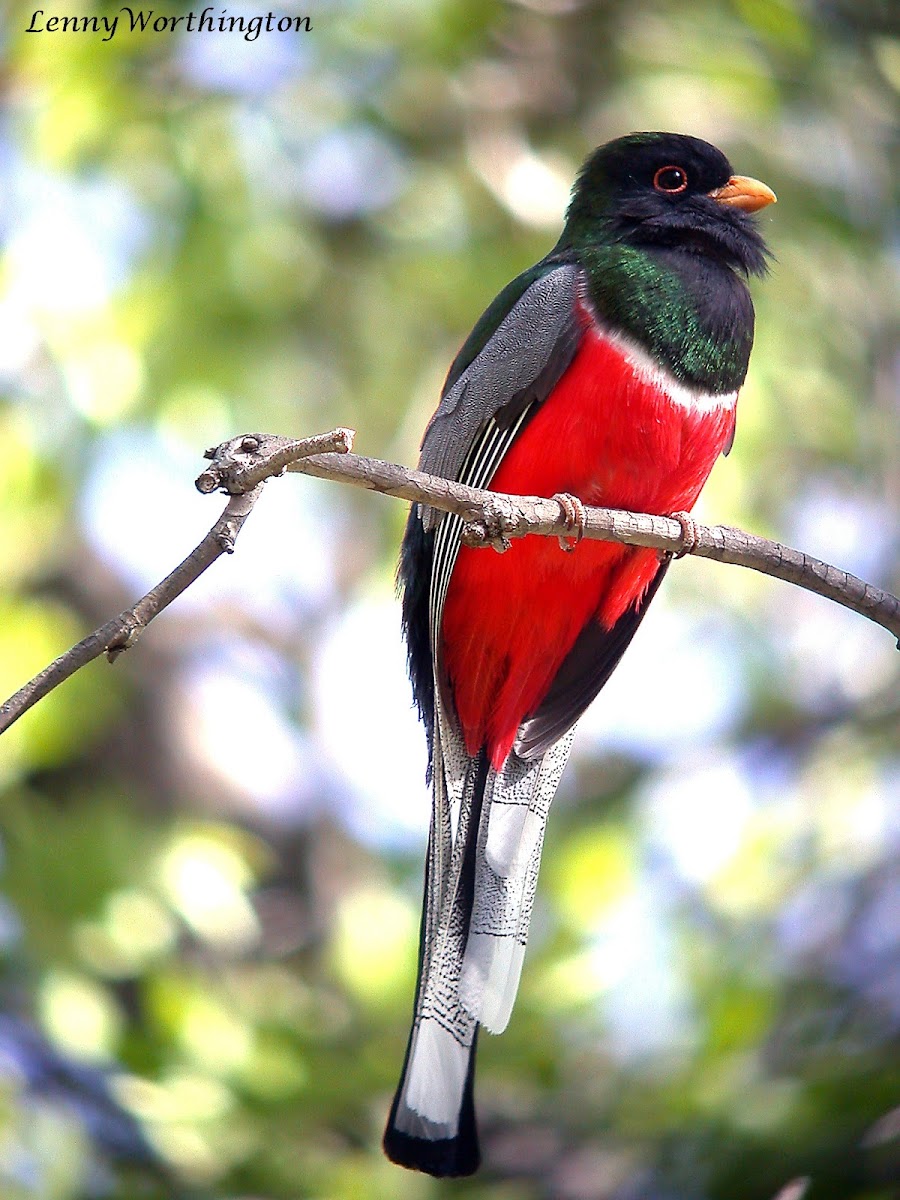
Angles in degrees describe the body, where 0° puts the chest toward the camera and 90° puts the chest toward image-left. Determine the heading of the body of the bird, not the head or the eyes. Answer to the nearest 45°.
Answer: approximately 315°
